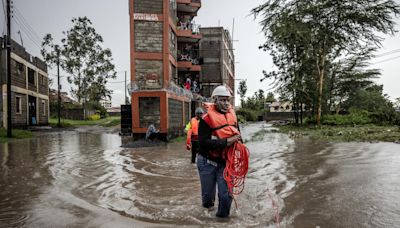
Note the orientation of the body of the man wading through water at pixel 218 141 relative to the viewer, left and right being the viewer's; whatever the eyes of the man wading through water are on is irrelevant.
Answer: facing the viewer and to the right of the viewer

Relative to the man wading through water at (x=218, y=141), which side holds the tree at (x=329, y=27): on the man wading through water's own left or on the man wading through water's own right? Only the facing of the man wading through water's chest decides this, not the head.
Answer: on the man wading through water's own left

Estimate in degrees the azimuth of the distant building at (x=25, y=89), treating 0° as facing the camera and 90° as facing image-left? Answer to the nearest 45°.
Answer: approximately 315°

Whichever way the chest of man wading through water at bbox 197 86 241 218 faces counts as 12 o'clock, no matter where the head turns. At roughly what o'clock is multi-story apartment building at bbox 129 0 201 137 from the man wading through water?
The multi-story apartment building is roughly at 7 o'clock from the man wading through water.

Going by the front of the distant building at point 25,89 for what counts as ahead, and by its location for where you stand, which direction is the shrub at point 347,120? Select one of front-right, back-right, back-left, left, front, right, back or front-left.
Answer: front
